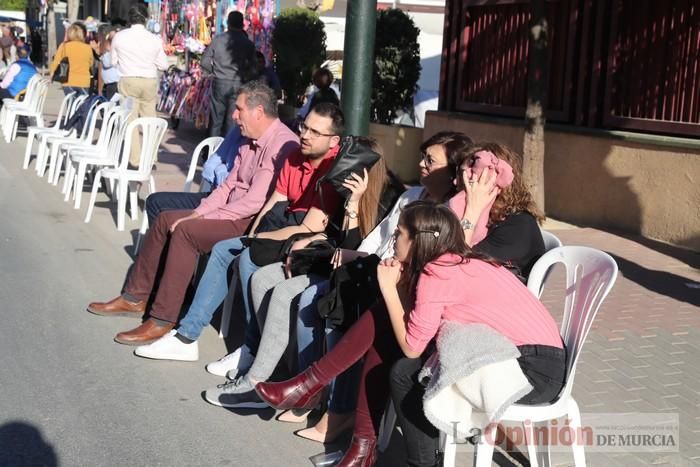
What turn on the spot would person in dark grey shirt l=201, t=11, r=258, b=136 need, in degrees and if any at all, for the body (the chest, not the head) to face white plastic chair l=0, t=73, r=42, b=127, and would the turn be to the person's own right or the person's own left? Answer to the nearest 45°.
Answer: approximately 45° to the person's own left

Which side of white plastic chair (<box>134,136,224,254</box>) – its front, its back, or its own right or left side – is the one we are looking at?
left

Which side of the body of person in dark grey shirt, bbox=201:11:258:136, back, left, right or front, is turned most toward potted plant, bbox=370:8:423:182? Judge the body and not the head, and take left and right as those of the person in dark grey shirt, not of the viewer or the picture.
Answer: right

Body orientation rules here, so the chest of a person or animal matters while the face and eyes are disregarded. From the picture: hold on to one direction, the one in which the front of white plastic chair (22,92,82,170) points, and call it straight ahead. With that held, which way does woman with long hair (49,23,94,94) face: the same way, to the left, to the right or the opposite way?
to the right

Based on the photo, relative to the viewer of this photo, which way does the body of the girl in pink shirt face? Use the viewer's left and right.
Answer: facing to the left of the viewer

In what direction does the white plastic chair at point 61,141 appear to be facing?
to the viewer's left

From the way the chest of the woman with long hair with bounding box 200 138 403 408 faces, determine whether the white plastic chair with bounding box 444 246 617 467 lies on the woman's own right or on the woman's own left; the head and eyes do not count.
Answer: on the woman's own left

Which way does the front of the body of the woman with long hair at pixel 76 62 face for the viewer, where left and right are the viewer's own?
facing away from the viewer

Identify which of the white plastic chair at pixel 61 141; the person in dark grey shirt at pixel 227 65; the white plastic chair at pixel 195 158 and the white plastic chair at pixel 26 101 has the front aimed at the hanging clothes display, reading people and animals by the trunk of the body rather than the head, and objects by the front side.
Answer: the person in dark grey shirt

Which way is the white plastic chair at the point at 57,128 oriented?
to the viewer's left

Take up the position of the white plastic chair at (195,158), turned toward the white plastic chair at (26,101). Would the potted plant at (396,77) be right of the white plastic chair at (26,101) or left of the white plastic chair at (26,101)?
right

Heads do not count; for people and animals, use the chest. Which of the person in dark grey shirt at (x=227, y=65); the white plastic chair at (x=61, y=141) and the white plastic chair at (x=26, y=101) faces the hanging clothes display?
the person in dark grey shirt

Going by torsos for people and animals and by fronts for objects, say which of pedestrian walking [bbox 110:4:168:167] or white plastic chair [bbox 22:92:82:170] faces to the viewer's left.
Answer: the white plastic chair

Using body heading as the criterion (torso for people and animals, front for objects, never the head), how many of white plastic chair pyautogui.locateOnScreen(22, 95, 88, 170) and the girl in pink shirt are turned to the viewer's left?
2

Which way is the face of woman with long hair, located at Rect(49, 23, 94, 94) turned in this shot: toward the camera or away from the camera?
away from the camera
